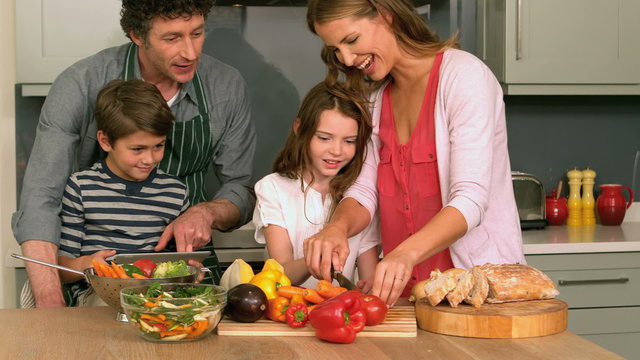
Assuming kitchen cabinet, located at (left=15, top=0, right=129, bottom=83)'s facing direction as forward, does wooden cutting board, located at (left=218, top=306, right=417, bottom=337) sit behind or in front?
in front

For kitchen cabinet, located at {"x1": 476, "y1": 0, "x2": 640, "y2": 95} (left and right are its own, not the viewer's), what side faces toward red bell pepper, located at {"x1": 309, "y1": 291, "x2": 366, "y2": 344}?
front

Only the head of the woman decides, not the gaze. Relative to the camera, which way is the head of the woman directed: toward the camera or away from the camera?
toward the camera

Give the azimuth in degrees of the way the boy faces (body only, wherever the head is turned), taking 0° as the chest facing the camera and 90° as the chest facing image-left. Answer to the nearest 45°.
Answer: approximately 315°

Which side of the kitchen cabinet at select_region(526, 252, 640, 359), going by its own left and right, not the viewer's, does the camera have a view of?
front

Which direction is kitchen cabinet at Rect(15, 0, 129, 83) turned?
toward the camera

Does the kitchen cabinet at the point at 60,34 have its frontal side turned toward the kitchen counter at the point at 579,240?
no

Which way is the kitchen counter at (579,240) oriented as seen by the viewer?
toward the camera

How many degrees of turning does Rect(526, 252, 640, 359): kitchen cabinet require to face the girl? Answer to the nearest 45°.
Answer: approximately 45° to its right

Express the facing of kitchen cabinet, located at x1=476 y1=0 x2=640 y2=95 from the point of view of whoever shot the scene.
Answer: facing the viewer

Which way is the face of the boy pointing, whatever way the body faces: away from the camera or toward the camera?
toward the camera

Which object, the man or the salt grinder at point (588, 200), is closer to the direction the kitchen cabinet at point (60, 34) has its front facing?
the man

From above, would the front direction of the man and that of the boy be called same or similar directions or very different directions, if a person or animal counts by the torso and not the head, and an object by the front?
same or similar directions
